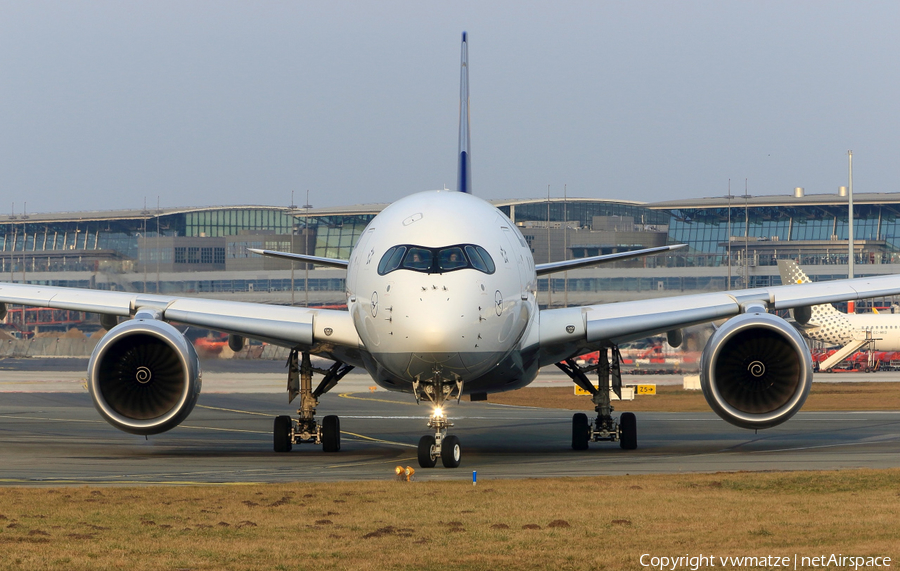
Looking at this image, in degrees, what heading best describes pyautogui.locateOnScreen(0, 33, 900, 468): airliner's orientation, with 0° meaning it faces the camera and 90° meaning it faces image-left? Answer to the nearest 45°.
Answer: approximately 0°
